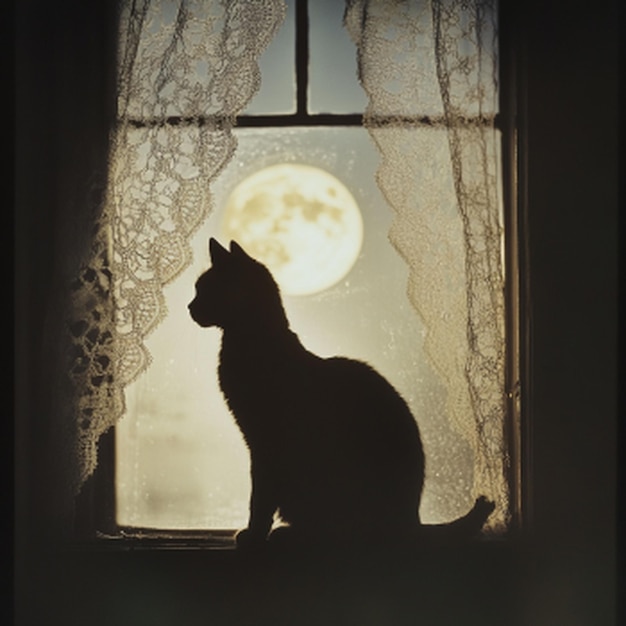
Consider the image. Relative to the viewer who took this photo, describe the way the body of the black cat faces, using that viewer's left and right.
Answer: facing to the left of the viewer
